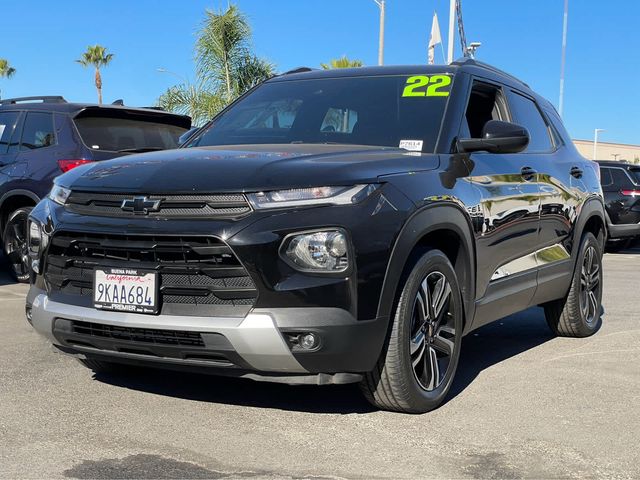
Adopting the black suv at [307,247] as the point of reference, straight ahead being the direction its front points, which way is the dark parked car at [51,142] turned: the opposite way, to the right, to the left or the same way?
to the right

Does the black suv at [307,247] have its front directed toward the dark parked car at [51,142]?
no

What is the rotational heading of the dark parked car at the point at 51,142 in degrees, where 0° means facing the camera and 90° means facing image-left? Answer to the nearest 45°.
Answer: approximately 135°

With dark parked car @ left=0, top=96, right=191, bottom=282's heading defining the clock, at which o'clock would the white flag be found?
The white flag is roughly at 3 o'clock from the dark parked car.

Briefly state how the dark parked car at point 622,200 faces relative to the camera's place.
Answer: facing away from the viewer and to the left of the viewer

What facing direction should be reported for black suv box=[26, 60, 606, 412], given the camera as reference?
facing the viewer and to the left of the viewer

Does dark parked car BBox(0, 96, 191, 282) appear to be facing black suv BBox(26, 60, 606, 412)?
no

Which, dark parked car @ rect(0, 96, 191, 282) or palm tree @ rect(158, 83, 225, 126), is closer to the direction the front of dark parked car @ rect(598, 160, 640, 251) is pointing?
the palm tree

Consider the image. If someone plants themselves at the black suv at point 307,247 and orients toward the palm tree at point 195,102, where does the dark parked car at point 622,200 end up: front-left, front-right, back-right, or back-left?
front-right

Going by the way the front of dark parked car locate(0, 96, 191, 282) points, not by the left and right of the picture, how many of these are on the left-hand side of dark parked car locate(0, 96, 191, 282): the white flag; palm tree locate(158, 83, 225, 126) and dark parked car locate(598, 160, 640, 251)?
0

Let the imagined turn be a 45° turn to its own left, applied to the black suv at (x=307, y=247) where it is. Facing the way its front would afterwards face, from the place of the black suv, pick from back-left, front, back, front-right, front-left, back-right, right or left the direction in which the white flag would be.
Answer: back

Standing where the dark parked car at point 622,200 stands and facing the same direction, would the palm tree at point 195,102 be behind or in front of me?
in front

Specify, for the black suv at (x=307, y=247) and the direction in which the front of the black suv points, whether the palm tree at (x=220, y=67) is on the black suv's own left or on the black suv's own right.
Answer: on the black suv's own right

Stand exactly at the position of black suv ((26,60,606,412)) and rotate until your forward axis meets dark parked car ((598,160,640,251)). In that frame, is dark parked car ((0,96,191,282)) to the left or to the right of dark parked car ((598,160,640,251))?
left

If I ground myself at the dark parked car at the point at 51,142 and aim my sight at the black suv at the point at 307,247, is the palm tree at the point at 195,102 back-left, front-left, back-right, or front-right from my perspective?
back-left

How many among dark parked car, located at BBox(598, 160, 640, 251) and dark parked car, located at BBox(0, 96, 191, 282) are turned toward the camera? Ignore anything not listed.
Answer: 0
